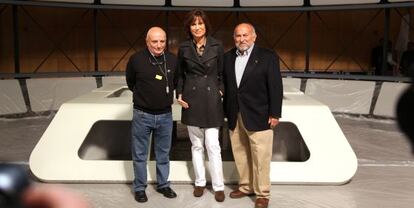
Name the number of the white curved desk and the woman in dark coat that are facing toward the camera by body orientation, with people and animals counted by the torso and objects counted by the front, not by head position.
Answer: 2

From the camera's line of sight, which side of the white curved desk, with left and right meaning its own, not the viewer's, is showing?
front

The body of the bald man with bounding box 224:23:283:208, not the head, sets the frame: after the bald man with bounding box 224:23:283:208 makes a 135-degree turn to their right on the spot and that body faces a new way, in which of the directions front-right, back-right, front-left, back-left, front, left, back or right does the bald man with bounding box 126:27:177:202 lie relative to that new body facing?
left

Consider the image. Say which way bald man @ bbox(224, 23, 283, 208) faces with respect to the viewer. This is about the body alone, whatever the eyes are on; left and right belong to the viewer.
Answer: facing the viewer and to the left of the viewer

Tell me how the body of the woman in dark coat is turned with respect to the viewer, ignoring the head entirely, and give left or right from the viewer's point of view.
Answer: facing the viewer

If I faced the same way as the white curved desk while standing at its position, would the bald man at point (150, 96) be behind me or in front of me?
in front

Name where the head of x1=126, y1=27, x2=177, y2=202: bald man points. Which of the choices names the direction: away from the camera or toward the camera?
toward the camera
